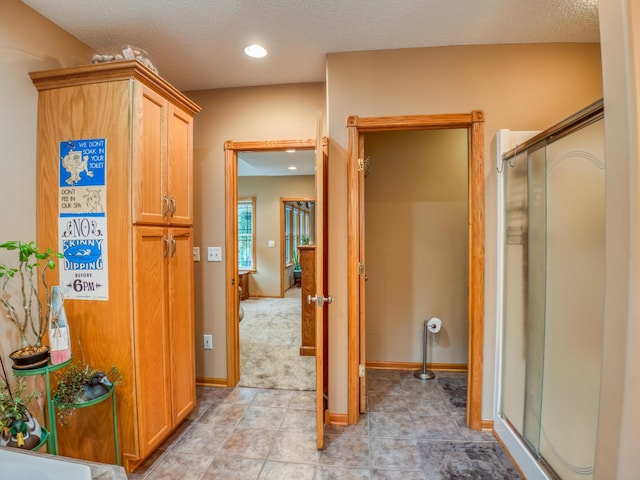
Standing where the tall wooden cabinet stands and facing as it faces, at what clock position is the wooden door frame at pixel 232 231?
The wooden door frame is roughly at 9 o'clock from the tall wooden cabinet.

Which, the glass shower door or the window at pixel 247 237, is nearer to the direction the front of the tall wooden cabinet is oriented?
the glass shower door

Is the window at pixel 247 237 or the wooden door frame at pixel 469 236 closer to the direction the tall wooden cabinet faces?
the wooden door frame

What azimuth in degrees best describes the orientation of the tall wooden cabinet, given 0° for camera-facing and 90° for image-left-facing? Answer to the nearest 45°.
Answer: approximately 315°

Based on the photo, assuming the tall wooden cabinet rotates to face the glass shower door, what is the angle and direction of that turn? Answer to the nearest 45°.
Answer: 0° — it already faces it

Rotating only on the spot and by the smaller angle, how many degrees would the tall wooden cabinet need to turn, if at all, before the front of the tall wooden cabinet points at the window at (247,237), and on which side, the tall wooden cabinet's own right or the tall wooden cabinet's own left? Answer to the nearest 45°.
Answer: approximately 90° to the tall wooden cabinet's own left

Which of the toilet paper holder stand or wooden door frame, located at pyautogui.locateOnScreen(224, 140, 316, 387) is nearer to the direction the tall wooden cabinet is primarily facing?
the toilet paper holder stand
